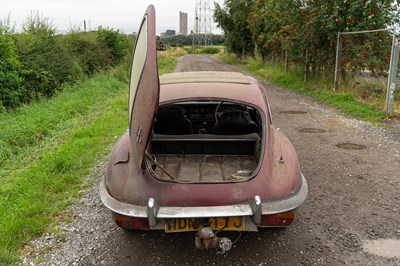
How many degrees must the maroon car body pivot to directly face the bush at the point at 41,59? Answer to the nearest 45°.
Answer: approximately 45° to its left

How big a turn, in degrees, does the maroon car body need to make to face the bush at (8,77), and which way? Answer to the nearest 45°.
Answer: approximately 45° to its left

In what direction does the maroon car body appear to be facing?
away from the camera

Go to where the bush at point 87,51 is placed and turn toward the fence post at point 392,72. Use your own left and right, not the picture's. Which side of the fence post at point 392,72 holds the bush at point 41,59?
right

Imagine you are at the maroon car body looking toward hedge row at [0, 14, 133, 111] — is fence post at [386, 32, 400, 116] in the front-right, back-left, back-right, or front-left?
front-right

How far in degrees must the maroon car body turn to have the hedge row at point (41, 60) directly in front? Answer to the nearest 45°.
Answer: approximately 45° to its left

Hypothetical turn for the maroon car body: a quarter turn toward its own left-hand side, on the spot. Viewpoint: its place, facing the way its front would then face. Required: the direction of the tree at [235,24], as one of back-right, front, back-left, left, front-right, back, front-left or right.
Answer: right

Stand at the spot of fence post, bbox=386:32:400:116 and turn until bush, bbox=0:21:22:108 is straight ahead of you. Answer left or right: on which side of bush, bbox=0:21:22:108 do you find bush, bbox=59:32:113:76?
right

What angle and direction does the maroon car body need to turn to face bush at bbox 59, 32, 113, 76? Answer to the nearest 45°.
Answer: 0° — it already faces it

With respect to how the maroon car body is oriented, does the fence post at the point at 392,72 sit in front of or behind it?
in front
